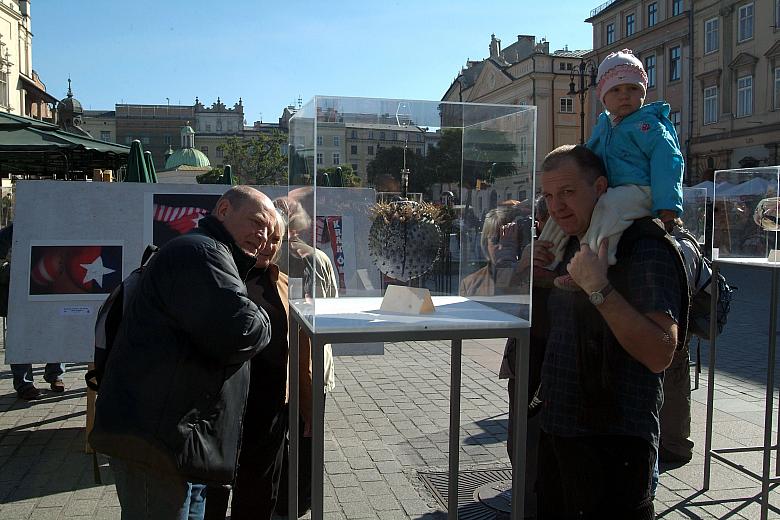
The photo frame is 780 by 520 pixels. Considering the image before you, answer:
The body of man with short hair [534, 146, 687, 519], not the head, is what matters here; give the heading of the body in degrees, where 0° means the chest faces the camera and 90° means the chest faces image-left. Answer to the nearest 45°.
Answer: approximately 45°

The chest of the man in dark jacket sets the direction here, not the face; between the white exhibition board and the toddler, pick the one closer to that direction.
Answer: the toddler

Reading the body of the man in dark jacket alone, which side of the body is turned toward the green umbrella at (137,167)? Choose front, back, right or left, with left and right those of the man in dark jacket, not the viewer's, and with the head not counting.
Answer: left

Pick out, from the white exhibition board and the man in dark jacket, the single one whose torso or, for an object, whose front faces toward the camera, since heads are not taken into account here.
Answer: the white exhibition board

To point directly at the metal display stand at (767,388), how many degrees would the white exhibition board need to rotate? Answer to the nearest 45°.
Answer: approximately 45° to its left

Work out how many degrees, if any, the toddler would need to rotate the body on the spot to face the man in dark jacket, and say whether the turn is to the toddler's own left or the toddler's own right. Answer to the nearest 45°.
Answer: approximately 45° to the toddler's own right

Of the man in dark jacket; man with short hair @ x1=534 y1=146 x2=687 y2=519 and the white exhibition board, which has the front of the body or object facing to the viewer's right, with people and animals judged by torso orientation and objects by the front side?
the man in dark jacket

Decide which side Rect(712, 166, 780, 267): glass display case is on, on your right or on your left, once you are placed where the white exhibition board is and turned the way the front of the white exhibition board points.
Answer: on your left

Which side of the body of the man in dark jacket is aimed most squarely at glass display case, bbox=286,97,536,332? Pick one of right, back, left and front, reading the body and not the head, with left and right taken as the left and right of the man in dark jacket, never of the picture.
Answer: front

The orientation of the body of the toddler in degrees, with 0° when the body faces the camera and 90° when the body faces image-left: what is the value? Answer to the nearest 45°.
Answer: approximately 45°

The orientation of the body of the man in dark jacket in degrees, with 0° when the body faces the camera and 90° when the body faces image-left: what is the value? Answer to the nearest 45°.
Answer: approximately 270°

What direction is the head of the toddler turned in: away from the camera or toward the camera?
toward the camera

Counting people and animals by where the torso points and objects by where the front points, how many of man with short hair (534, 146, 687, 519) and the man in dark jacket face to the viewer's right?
1

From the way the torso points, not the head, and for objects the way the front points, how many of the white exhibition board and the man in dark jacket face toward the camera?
1

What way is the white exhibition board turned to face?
toward the camera

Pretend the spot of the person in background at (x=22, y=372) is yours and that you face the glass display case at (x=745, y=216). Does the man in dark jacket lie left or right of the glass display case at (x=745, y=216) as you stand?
right

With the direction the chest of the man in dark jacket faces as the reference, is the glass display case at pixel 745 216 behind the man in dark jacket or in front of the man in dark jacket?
in front
